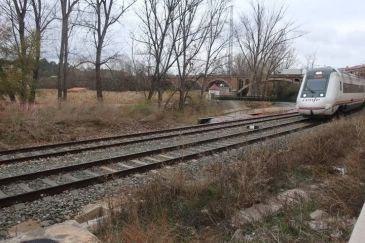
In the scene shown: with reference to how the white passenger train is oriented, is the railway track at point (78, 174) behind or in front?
in front

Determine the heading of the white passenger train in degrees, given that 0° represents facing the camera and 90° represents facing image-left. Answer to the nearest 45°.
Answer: approximately 45°

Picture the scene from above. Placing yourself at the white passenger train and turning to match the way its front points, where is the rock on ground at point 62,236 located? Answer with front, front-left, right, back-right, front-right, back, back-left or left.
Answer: front-left

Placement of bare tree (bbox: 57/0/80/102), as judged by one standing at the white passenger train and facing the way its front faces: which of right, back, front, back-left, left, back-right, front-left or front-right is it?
front-right
